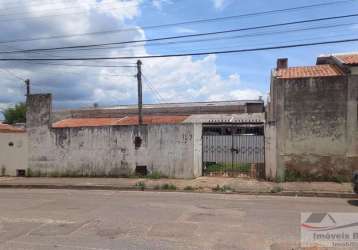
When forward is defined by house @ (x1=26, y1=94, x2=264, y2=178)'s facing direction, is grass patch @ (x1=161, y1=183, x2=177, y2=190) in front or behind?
in front

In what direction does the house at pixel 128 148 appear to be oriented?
toward the camera

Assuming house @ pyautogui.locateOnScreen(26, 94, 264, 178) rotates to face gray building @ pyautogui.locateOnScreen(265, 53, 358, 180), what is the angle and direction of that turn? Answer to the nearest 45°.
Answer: approximately 45° to its left

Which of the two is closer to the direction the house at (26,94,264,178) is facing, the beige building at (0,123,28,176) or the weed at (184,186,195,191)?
the weed

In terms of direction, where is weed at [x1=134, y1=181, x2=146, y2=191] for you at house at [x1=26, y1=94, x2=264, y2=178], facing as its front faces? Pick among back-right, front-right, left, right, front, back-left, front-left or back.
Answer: front

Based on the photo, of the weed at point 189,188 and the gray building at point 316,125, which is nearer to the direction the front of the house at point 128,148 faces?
the weed

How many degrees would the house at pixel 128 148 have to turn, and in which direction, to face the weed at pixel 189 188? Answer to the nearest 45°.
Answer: approximately 45° to its left

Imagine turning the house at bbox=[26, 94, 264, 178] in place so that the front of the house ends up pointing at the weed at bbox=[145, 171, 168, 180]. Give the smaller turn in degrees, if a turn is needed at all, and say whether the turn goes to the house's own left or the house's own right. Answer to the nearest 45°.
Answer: approximately 45° to the house's own left
